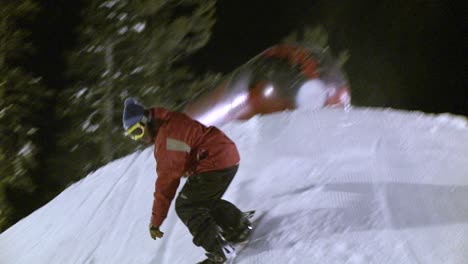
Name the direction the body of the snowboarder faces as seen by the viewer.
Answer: to the viewer's left

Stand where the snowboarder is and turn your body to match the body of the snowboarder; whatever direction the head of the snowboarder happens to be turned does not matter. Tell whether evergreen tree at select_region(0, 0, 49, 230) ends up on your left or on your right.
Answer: on your right
